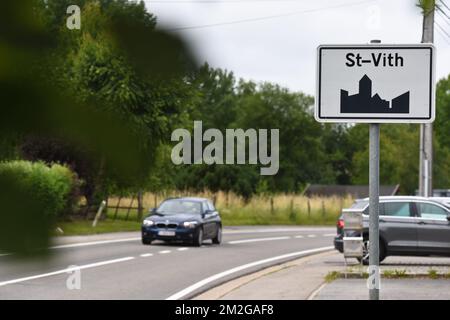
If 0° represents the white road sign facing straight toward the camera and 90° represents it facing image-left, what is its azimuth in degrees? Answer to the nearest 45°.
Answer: approximately 0°

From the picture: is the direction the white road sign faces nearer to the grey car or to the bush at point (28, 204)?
the bush

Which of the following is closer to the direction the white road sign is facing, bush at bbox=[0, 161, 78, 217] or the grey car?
the bush

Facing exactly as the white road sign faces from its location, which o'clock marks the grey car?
The grey car is roughly at 6 o'clock from the white road sign.
